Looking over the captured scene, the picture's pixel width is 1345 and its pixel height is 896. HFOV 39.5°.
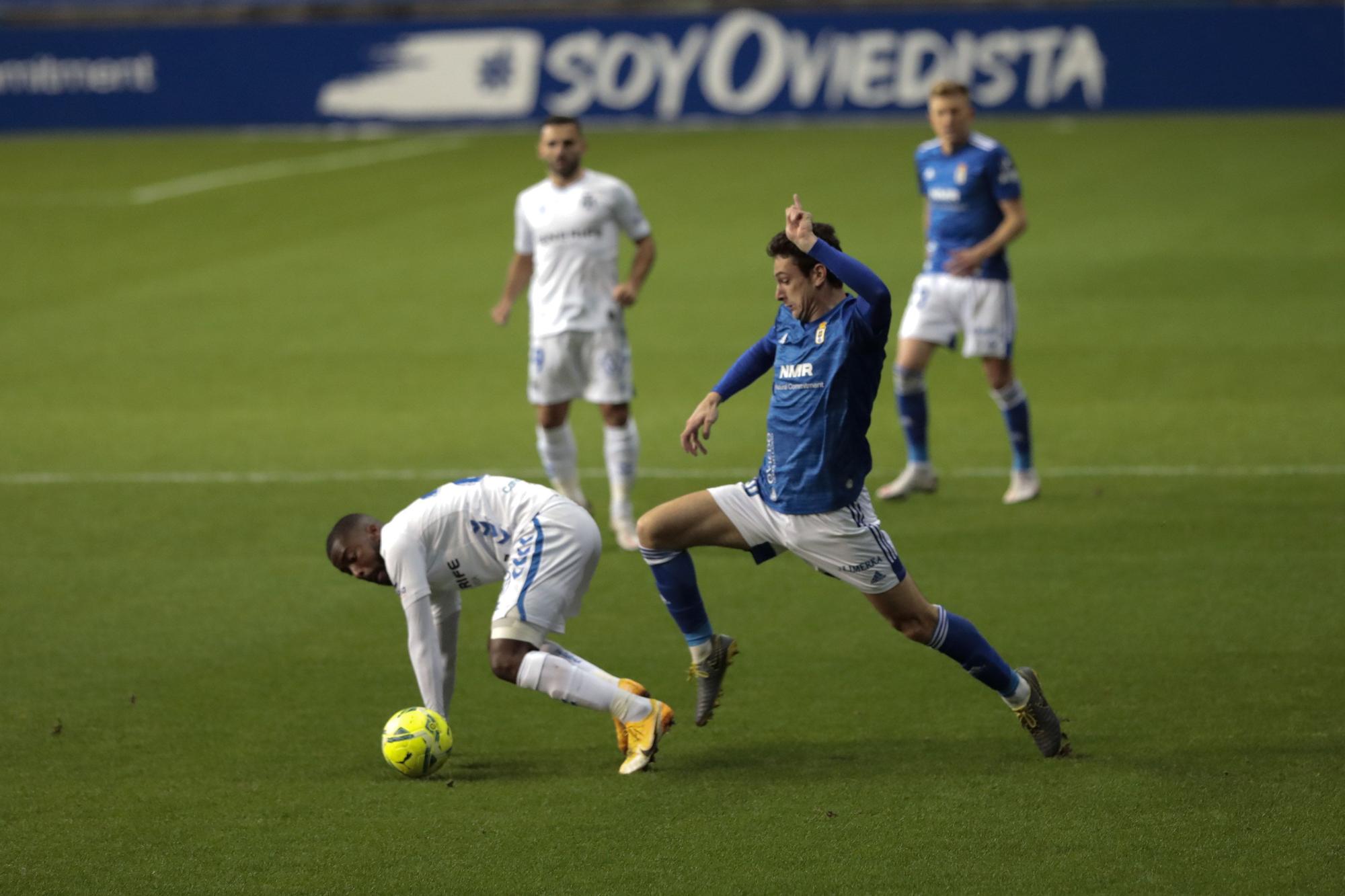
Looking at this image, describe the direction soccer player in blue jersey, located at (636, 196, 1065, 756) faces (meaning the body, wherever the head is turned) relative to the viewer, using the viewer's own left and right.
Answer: facing the viewer and to the left of the viewer

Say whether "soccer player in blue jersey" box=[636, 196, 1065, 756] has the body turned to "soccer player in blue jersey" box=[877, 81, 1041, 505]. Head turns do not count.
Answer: no

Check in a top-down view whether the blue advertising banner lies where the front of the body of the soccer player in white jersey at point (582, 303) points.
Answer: no

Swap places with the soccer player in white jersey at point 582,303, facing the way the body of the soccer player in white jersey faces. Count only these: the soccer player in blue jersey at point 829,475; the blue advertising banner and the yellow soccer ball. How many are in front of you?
2

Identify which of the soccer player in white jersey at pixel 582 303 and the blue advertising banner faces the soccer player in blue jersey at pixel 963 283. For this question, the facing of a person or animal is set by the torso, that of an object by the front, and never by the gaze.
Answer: the blue advertising banner

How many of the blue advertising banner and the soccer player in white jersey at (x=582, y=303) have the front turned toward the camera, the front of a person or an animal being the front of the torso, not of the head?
2

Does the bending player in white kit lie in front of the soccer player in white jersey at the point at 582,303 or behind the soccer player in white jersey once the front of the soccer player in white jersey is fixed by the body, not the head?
in front

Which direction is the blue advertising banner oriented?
toward the camera

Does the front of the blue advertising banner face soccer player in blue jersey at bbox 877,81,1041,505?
yes

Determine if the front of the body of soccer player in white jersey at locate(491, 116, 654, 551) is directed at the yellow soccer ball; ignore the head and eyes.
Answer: yes

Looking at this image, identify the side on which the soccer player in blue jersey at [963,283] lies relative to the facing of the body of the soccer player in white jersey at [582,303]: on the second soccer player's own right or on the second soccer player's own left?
on the second soccer player's own left

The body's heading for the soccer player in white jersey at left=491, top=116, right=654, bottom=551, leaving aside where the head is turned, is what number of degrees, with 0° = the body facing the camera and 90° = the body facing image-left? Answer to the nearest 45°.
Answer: approximately 0°

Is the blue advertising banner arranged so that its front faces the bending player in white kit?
yes

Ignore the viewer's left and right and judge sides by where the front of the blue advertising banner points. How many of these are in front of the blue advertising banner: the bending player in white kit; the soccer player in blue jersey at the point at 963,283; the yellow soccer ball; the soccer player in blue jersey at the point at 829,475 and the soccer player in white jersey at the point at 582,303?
5

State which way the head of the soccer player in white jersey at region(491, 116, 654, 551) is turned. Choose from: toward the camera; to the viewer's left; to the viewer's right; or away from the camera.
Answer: toward the camera

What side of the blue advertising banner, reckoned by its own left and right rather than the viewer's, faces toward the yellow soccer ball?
front

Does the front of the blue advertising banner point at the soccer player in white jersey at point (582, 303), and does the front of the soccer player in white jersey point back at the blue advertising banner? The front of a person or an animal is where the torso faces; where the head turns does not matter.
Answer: no

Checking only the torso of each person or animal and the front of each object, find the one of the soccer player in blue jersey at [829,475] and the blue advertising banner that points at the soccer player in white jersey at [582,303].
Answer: the blue advertising banner

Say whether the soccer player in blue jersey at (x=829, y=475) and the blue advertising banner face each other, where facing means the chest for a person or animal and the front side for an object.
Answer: no

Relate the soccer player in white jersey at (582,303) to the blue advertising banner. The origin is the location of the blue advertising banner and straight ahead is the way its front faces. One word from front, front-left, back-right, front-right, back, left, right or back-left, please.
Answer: front
